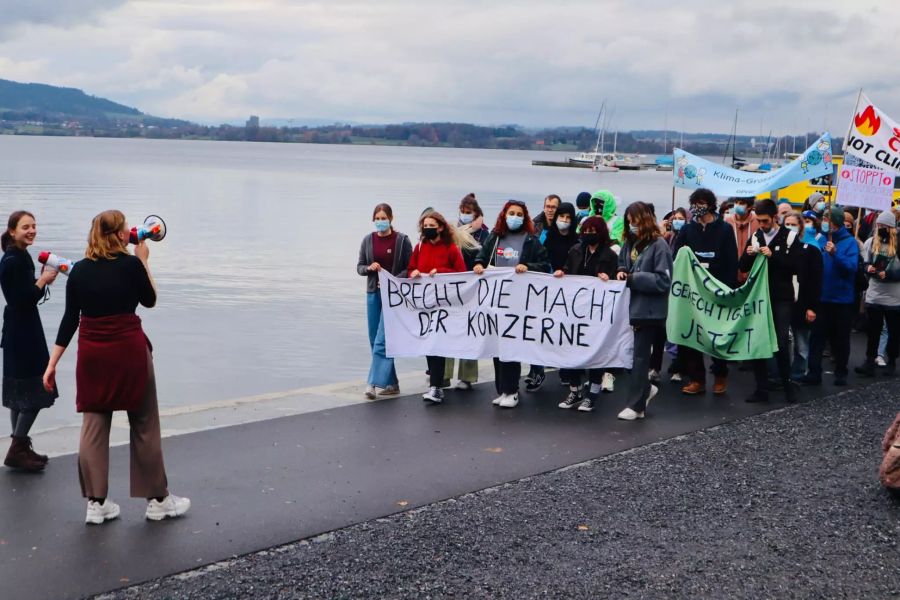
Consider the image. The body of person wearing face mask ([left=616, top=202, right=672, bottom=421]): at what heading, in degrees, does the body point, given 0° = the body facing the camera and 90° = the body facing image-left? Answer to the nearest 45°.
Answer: approximately 45°

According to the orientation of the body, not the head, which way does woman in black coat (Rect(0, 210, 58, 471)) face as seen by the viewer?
to the viewer's right
